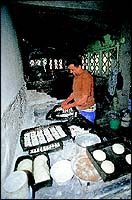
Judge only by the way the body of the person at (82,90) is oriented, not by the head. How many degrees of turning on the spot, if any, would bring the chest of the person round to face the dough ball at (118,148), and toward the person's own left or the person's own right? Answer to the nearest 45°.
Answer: approximately 90° to the person's own left

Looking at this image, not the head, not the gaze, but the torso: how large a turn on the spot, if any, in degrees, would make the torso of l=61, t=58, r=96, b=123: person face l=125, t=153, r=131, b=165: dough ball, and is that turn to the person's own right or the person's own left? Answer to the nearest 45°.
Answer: approximately 90° to the person's own left

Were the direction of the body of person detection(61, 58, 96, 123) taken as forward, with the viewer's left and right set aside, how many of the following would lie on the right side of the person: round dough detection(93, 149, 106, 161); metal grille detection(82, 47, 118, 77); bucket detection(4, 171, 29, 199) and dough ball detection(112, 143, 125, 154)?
1

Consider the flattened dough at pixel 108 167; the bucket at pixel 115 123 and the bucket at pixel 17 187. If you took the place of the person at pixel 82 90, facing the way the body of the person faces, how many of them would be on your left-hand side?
2

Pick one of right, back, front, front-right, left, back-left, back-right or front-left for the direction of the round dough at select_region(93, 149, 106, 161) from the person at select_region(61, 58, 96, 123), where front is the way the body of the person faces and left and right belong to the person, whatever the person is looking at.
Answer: left

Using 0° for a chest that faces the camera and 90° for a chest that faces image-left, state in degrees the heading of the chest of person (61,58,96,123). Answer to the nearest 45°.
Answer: approximately 90°

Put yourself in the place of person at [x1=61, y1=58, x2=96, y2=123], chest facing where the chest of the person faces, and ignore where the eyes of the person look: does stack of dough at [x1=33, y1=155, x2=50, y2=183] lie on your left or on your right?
on your left

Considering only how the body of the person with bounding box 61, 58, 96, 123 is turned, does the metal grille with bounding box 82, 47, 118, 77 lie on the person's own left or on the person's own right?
on the person's own right

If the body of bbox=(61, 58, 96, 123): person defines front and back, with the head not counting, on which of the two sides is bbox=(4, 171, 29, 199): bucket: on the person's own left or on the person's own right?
on the person's own left
